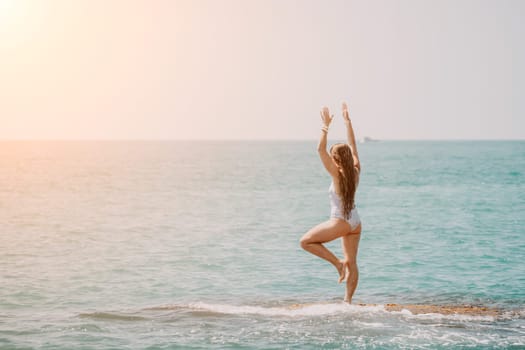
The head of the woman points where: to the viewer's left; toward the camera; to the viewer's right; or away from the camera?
away from the camera

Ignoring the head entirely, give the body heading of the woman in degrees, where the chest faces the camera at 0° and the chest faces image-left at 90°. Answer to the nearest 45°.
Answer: approximately 135°
